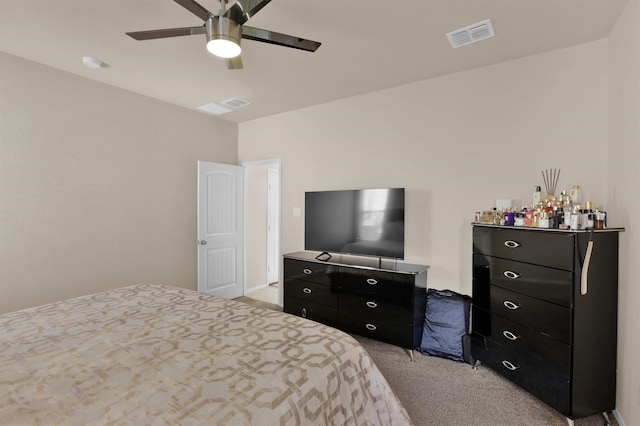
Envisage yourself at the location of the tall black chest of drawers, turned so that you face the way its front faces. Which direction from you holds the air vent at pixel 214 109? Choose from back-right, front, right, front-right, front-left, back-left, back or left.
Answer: front-right

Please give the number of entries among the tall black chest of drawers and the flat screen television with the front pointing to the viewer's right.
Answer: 0

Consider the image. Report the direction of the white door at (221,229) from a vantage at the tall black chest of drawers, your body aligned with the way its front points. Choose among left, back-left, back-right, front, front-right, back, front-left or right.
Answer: front-right

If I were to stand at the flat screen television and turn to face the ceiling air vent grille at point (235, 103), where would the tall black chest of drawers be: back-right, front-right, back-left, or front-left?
back-left

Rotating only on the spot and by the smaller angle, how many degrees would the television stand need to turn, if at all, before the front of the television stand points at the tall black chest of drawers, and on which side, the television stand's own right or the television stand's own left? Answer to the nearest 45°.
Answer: approximately 90° to the television stand's own left

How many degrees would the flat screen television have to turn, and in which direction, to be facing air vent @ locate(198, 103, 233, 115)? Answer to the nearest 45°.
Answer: approximately 45° to its right

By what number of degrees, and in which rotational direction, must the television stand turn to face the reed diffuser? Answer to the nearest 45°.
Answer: approximately 135° to its left

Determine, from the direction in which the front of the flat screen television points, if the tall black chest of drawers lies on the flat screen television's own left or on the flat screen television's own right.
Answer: on the flat screen television's own left

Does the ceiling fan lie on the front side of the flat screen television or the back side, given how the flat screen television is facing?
on the front side

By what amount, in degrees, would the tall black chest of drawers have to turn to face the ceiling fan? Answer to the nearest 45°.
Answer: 0° — it already faces it

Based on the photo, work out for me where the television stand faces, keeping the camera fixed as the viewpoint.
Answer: facing the viewer and to the left of the viewer
